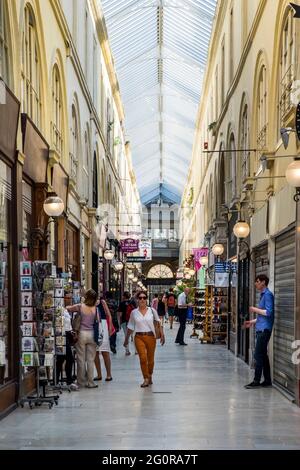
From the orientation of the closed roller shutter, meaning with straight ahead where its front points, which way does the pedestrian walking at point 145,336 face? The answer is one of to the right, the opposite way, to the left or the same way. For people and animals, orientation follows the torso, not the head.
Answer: to the left

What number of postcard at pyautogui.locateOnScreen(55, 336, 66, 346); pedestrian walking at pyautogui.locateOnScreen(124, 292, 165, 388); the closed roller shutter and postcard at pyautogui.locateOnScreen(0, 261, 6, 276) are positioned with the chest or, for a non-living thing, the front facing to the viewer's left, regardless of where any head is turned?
1

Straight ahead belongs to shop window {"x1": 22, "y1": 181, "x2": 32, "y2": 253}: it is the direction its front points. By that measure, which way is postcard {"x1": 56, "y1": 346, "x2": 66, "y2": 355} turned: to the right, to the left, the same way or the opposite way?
to the right

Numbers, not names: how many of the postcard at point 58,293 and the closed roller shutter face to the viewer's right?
0

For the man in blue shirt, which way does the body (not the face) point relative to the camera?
to the viewer's left

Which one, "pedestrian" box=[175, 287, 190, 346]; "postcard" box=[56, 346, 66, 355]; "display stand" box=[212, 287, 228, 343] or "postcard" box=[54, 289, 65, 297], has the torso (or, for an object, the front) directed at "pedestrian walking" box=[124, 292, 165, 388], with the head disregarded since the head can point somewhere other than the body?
the display stand

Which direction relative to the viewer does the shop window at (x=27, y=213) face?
to the viewer's right

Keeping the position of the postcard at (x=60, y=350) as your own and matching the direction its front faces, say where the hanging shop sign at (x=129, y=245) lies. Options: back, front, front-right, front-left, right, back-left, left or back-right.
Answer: back
